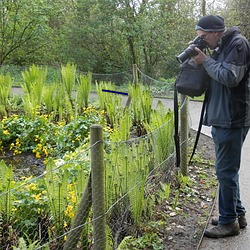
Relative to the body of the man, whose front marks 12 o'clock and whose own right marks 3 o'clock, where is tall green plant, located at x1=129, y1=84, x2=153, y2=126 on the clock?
The tall green plant is roughly at 2 o'clock from the man.

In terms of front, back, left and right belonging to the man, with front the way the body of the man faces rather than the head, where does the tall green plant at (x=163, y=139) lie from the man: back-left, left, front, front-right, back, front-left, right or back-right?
front-right

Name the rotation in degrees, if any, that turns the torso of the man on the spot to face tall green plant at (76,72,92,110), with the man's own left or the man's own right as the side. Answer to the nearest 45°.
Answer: approximately 45° to the man's own right

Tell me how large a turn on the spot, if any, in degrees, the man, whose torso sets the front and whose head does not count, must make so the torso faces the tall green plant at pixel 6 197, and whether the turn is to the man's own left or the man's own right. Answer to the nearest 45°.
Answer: approximately 45° to the man's own left

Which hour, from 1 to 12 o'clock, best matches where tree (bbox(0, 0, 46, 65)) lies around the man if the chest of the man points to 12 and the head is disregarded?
The tree is roughly at 2 o'clock from the man.

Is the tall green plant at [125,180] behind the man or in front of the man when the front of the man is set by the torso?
in front

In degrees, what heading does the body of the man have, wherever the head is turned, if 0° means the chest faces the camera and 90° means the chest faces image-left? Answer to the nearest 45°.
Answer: approximately 90°

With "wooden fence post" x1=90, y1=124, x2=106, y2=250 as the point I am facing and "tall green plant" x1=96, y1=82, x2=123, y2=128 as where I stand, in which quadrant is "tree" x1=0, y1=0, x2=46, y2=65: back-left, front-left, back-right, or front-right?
back-right

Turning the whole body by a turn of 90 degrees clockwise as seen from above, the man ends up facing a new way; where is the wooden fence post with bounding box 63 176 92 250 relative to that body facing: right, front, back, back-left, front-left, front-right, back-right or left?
back-left

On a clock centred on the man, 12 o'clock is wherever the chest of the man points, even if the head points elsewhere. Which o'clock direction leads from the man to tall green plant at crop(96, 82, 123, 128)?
The tall green plant is roughly at 2 o'clock from the man.
